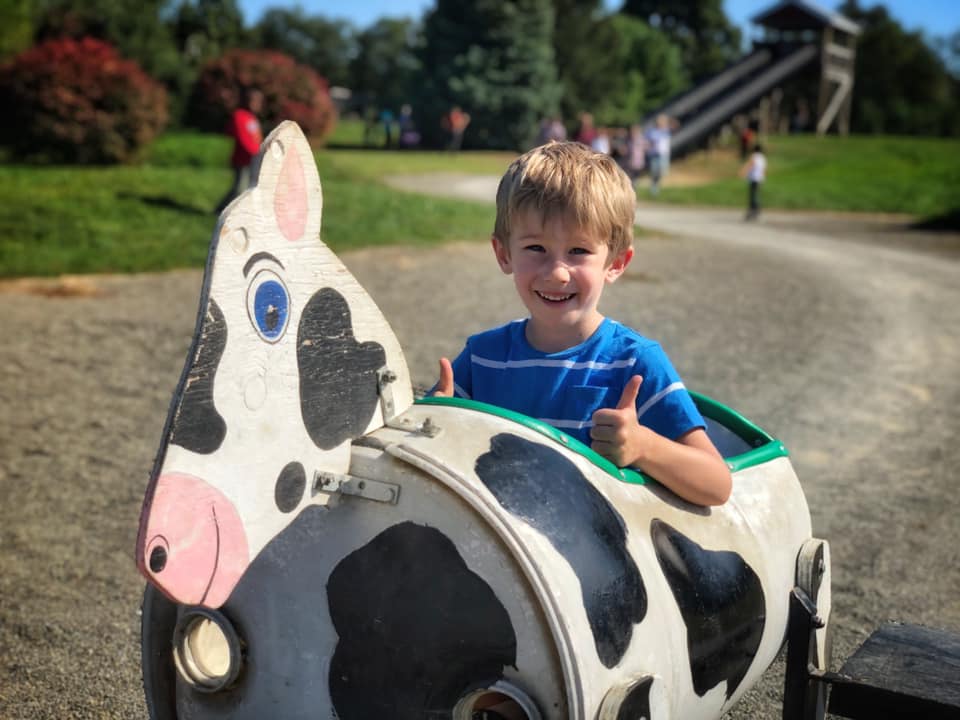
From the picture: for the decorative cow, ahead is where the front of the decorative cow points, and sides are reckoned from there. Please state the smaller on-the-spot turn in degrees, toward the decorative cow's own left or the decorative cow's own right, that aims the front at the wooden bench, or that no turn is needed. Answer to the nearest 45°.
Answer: approximately 135° to the decorative cow's own left

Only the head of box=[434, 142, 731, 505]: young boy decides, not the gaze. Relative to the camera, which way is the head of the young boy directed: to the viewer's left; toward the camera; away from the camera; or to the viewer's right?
toward the camera

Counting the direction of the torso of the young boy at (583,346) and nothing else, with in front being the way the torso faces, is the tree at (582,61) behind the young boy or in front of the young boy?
behind

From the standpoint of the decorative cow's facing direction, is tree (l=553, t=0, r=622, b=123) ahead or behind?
behind

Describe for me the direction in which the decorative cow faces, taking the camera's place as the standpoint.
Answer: facing the viewer and to the left of the viewer

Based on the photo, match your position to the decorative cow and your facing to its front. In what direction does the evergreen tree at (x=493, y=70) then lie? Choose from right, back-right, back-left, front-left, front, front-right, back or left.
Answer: back-right

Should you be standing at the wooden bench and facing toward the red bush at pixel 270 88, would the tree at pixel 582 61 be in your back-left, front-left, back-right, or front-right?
front-right

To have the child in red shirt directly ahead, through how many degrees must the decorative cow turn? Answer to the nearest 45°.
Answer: approximately 135° to its right

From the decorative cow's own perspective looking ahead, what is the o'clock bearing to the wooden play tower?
The wooden play tower is roughly at 5 o'clock from the decorative cow.

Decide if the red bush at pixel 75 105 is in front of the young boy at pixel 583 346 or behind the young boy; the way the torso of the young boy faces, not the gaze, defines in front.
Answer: behind

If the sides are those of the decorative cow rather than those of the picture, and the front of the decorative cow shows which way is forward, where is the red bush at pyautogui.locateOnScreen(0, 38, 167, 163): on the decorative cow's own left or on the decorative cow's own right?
on the decorative cow's own right

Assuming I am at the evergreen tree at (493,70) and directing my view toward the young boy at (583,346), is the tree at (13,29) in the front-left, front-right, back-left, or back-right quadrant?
front-right

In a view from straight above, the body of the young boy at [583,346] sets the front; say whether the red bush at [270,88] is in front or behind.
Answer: behind

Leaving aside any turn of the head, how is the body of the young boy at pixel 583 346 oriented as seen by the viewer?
toward the camera
